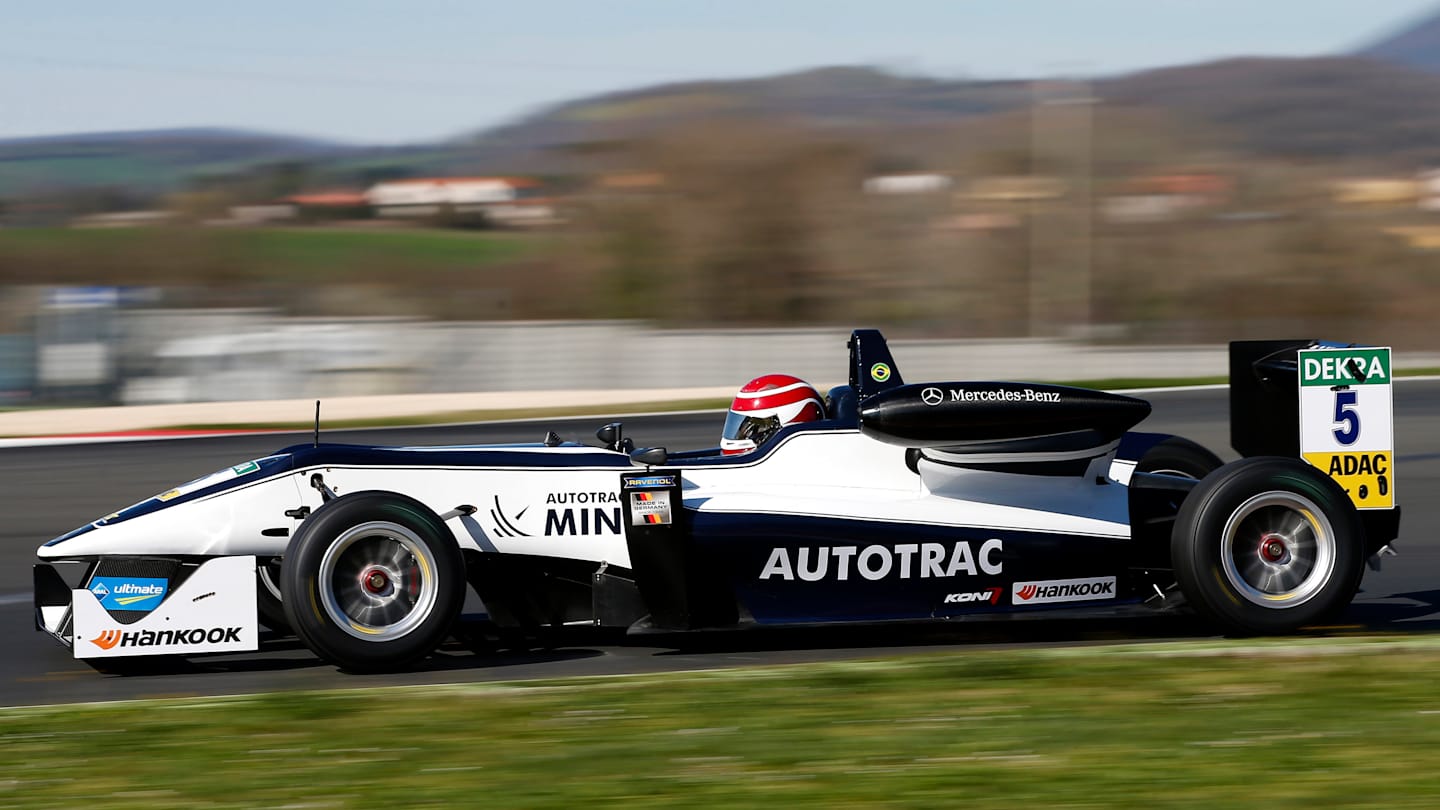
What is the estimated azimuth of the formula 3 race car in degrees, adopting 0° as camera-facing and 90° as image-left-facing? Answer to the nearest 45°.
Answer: approximately 90°
